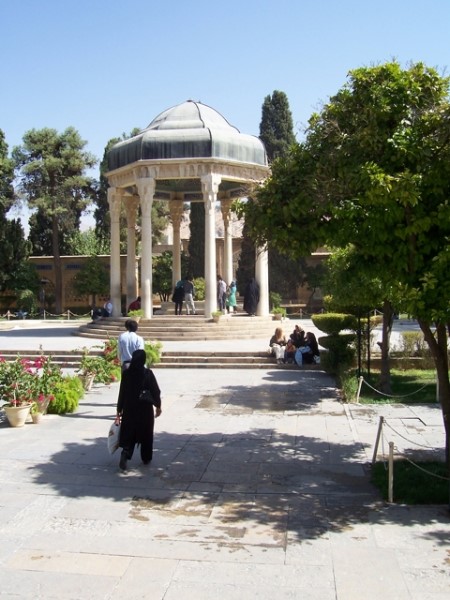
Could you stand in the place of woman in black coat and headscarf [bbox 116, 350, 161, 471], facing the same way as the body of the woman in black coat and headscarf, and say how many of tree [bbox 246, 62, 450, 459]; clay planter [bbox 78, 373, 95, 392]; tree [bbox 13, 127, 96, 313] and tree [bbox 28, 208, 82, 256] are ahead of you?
3

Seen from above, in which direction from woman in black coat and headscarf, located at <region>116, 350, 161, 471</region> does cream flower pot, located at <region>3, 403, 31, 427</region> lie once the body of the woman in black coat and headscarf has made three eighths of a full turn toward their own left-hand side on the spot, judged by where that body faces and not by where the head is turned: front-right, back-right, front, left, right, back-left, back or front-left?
right

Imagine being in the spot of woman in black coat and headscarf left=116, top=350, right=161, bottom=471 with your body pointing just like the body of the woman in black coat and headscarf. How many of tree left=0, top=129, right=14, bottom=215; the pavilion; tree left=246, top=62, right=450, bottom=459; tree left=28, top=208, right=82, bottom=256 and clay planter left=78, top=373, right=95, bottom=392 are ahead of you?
4

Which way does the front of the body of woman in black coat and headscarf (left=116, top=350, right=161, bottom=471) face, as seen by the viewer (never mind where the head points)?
away from the camera

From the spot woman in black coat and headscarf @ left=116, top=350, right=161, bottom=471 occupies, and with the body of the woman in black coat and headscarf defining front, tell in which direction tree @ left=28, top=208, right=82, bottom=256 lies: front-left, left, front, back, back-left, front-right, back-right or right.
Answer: front

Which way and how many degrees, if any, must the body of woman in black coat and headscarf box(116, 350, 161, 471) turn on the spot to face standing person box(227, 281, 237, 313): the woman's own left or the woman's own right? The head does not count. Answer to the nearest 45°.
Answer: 0° — they already face them

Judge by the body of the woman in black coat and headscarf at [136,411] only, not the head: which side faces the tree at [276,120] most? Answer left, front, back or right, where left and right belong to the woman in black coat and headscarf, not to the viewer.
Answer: front

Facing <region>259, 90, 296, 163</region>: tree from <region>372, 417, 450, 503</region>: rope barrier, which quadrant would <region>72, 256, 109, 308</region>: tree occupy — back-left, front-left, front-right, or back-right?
front-left

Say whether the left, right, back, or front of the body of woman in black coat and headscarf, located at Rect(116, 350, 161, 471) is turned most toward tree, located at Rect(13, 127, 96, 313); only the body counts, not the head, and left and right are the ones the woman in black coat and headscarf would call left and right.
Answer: front

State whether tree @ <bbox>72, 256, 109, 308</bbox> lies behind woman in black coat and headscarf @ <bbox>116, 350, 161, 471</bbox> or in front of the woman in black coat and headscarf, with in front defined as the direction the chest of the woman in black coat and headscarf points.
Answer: in front

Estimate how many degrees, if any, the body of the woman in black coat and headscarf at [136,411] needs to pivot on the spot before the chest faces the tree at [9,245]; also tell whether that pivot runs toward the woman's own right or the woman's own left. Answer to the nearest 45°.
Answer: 0° — they already face it

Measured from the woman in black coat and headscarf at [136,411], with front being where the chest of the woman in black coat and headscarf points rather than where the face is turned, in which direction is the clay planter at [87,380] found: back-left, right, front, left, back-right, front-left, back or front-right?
front

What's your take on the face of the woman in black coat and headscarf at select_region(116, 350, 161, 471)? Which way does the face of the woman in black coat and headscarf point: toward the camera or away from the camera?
away from the camera

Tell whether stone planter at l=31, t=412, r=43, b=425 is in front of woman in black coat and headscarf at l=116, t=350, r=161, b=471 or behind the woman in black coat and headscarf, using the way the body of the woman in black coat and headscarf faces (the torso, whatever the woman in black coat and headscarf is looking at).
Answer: in front
